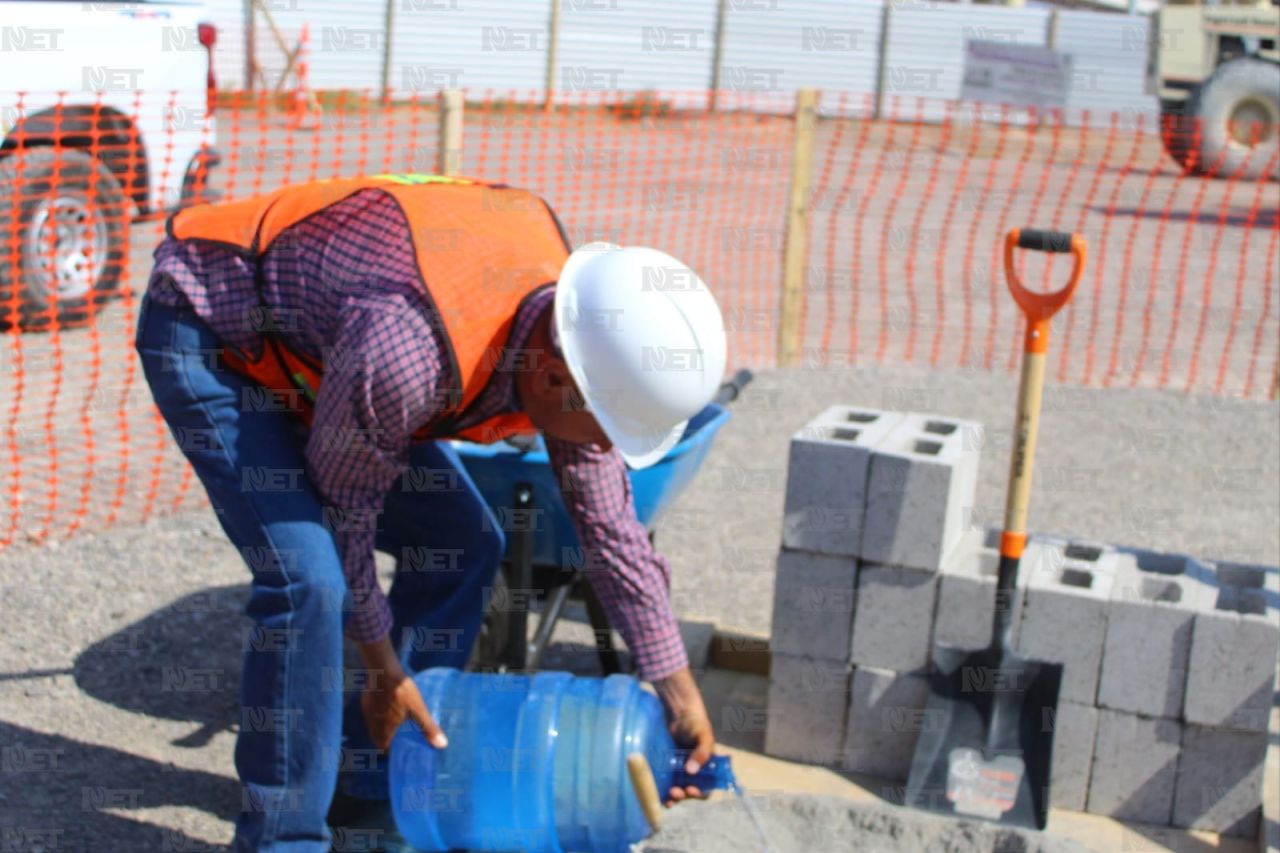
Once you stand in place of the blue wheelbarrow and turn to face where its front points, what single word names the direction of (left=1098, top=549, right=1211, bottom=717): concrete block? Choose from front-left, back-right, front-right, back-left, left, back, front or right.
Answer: back-left

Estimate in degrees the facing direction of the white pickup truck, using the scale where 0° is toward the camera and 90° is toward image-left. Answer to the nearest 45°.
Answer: approximately 45°

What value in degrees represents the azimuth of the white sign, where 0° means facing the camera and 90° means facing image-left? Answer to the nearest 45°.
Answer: approximately 0°

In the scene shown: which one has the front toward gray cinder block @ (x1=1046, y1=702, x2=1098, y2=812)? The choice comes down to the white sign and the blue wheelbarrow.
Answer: the white sign

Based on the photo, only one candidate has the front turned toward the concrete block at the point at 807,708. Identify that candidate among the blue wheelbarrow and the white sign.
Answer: the white sign

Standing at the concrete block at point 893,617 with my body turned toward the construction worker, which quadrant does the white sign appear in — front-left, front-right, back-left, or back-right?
back-right

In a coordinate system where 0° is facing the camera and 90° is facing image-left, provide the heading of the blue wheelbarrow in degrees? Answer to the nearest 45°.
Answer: approximately 45°
